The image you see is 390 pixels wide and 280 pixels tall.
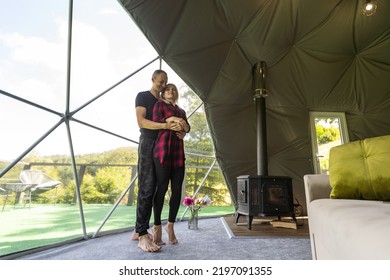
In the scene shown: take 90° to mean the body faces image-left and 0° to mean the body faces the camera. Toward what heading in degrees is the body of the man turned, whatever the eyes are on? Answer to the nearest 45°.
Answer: approximately 315°

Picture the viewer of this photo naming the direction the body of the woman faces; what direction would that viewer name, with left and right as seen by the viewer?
facing the viewer and to the right of the viewer

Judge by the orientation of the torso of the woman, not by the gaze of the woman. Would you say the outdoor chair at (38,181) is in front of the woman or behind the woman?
behind

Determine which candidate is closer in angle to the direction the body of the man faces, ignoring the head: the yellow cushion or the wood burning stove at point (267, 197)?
the yellow cushion

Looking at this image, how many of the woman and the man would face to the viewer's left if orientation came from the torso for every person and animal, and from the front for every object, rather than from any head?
0

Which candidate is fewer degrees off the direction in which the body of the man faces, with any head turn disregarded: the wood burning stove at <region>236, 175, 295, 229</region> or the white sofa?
the white sofa

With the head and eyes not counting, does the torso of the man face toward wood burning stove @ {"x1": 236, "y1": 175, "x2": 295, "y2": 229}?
no

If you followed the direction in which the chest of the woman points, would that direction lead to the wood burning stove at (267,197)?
no

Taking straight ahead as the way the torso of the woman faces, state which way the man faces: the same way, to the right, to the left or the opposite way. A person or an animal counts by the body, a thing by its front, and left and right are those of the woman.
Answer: the same way

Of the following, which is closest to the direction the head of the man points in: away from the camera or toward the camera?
toward the camera

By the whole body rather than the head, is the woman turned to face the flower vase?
no

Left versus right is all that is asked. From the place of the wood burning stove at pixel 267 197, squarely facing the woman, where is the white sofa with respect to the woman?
left
